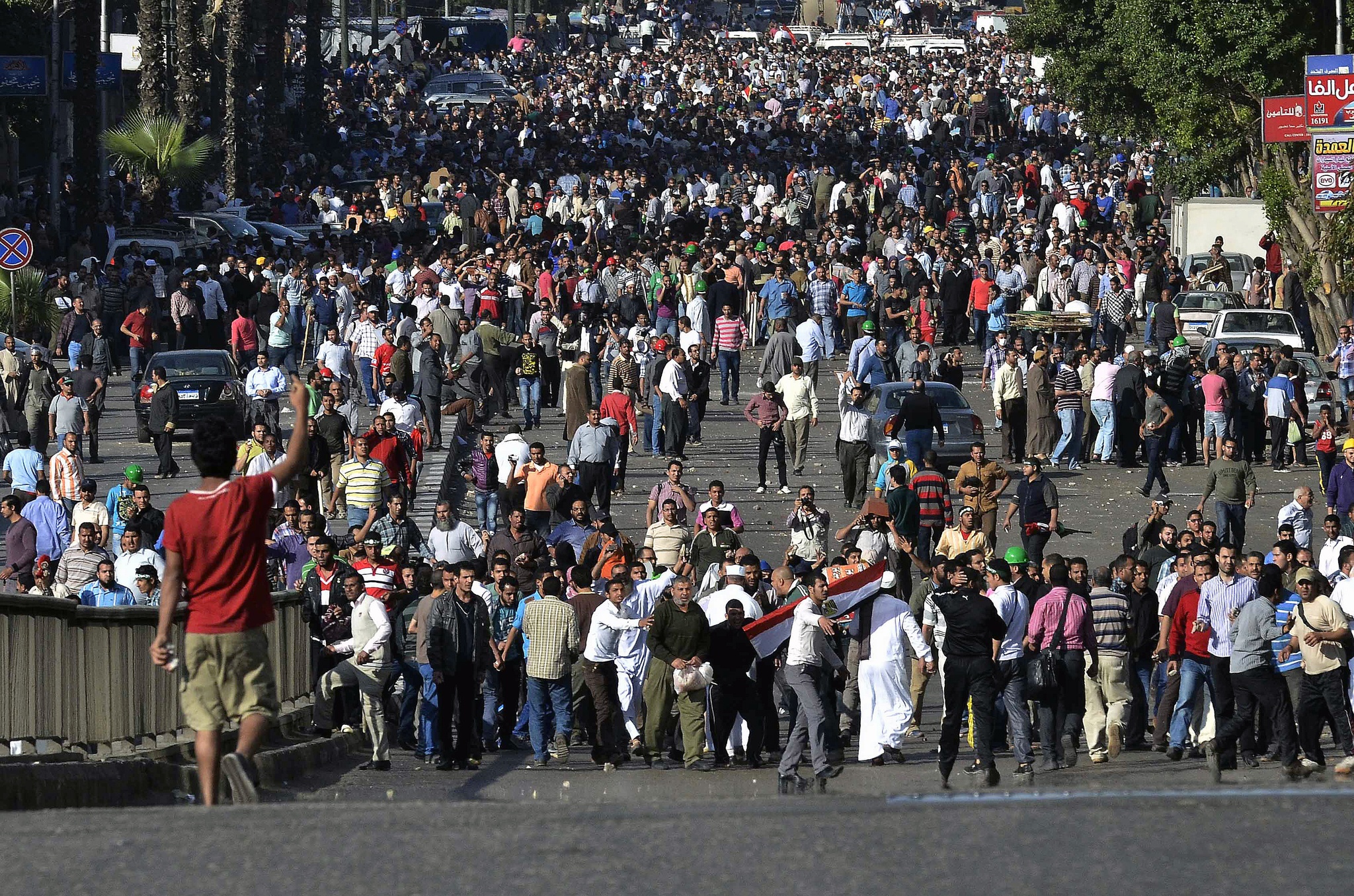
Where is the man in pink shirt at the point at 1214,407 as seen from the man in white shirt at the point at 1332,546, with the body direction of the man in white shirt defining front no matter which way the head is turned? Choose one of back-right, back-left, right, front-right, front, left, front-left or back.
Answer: back

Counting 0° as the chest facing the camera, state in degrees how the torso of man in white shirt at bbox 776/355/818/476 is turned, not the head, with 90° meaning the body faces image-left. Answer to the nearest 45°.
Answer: approximately 0°

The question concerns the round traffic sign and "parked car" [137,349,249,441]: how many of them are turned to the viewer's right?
0

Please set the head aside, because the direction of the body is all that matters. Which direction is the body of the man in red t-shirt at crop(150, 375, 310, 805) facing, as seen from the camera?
away from the camera

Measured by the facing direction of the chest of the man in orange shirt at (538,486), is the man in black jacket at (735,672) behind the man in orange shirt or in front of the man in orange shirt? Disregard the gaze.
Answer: in front

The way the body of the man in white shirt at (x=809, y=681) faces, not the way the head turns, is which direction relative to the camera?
to the viewer's right

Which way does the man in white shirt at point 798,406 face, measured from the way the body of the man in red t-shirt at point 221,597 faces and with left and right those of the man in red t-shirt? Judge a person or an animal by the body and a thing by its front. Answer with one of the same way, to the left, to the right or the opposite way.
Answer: the opposite way

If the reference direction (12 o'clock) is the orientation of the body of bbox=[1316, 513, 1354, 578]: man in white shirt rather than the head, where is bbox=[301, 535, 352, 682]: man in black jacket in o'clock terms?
The man in black jacket is roughly at 2 o'clock from the man in white shirt.

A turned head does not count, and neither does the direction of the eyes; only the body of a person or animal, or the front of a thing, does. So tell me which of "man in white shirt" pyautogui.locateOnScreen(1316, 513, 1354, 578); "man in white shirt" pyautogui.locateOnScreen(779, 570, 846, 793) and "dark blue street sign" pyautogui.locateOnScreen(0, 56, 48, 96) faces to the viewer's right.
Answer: "man in white shirt" pyautogui.locateOnScreen(779, 570, 846, 793)
